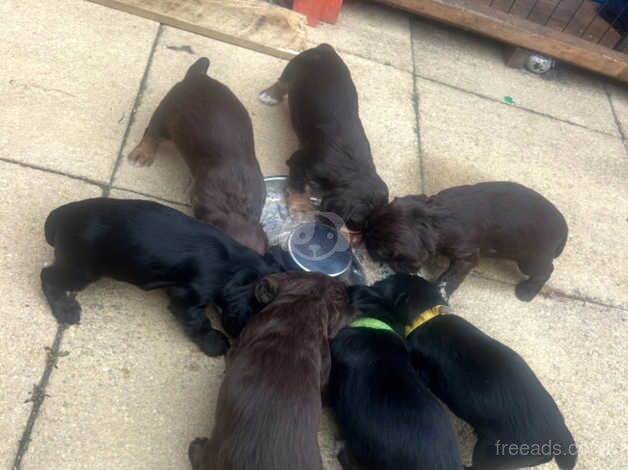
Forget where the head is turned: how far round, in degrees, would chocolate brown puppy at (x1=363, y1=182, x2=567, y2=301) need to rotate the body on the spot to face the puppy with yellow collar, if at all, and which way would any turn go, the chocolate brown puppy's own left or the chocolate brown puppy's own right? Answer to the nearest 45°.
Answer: approximately 135° to the chocolate brown puppy's own left

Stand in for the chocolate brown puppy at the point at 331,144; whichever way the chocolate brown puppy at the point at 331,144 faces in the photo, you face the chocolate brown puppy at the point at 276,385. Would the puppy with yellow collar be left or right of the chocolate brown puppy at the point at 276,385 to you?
left

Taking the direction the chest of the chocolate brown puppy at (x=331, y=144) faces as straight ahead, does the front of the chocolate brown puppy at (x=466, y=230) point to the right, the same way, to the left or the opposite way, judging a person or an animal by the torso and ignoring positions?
to the right

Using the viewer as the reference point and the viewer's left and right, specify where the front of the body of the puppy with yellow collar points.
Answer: facing away from the viewer and to the left of the viewer

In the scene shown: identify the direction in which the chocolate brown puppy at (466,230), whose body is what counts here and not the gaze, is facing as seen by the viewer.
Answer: to the viewer's left

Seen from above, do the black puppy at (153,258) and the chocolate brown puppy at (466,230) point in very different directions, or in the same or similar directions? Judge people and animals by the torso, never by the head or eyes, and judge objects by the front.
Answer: very different directions

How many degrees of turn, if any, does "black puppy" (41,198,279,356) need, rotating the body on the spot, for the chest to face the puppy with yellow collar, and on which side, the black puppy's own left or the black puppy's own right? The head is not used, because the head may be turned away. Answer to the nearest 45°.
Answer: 0° — it already faces it

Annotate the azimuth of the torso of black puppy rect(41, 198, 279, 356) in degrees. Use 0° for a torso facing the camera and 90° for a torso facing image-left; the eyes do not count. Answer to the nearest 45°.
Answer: approximately 270°
